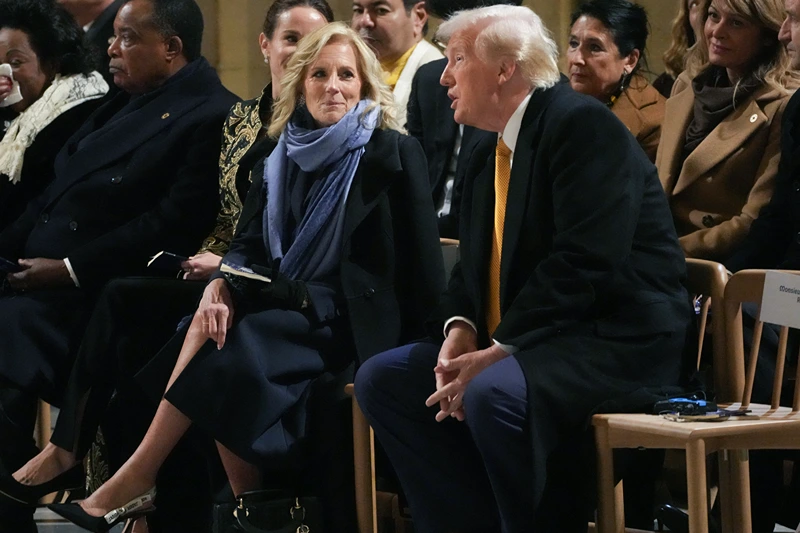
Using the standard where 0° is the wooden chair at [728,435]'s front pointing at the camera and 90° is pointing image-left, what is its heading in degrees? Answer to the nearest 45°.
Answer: approximately 45°

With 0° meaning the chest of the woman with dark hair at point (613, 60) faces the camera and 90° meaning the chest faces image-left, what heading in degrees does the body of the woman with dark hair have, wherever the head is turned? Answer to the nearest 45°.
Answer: approximately 45°

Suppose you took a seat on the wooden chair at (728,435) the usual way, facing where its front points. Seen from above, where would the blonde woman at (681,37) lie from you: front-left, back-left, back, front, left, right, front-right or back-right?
back-right

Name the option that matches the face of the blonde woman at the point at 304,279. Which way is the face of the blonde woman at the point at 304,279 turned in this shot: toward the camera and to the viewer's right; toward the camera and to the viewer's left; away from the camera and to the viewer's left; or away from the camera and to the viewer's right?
toward the camera and to the viewer's right

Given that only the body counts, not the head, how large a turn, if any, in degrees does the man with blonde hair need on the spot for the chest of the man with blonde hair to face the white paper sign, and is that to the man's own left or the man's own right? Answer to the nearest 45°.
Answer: approximately 135° to the man's own left

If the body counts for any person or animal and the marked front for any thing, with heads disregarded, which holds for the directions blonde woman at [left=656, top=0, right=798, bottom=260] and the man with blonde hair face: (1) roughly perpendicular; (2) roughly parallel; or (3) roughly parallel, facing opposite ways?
roughly parallel

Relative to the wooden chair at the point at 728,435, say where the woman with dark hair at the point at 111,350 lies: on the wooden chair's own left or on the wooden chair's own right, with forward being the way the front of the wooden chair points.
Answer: on the wooden chair's own right

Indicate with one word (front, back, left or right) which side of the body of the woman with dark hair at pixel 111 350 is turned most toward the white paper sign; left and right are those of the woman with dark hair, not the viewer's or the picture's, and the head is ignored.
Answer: left

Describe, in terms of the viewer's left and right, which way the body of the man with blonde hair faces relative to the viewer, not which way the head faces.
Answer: facing the viewer and to the left of the viewer

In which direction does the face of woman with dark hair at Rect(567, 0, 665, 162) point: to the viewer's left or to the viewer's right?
to the viewer's left

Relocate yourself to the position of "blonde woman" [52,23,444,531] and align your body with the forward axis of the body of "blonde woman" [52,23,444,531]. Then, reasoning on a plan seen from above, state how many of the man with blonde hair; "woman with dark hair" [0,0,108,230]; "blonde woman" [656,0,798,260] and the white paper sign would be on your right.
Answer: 1

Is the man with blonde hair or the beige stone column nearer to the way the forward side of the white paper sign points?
the man with blonde hair

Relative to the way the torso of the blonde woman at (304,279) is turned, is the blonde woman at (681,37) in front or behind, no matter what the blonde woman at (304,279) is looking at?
behind

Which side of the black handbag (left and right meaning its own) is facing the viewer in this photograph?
front

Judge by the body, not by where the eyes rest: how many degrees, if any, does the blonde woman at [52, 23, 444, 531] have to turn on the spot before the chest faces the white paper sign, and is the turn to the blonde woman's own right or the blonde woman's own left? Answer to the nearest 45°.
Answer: approximately 90° to the blonde woman's own left
